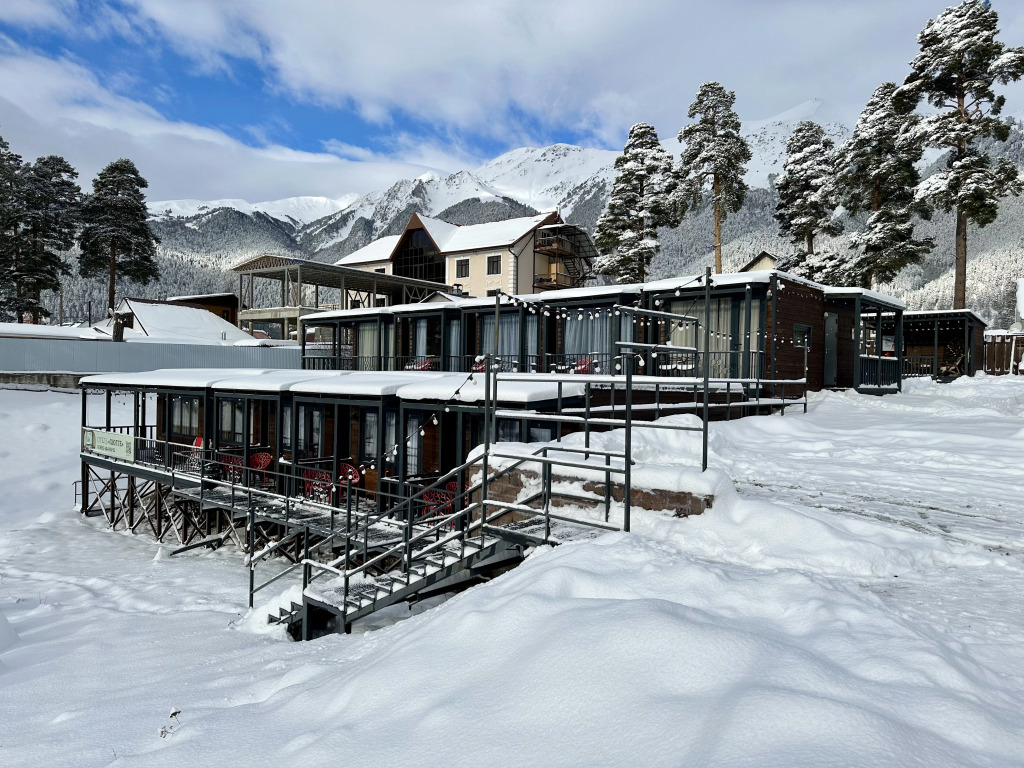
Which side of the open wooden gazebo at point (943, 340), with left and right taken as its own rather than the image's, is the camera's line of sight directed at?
front

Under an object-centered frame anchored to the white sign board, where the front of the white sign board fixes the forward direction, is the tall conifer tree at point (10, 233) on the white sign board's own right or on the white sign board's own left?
on the white sign board's own right

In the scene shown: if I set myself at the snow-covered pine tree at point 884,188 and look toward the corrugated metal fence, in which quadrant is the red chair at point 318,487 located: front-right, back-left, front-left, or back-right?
front-left

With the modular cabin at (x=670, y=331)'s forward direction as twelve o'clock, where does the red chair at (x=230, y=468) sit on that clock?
The red chair is roughly at 1 o'clock from the modular cabin.

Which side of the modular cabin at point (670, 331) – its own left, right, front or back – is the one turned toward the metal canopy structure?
right

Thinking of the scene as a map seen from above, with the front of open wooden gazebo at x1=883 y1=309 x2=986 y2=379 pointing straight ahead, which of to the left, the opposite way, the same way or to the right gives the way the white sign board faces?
the same way

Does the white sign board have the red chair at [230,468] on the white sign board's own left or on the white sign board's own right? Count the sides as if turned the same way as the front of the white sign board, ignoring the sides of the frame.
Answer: on the white sign board's own left

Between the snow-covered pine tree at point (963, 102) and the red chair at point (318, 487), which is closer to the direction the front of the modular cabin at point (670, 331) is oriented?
the red chair

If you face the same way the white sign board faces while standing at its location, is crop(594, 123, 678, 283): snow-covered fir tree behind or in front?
behind

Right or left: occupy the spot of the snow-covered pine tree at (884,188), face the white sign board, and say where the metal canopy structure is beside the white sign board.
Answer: right

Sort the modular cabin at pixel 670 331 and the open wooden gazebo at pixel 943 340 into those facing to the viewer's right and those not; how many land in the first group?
0

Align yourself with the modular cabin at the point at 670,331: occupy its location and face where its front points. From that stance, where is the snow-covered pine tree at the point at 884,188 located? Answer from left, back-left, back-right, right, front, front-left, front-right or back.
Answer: back

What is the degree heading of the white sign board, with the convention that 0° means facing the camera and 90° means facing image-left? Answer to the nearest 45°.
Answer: approximately 45°

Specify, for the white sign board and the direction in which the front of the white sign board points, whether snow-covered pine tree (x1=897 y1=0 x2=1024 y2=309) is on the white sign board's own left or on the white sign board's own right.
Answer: on the white sign board's own left

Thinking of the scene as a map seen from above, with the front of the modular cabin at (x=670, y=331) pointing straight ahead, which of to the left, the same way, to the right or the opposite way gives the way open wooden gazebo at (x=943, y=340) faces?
the same way
